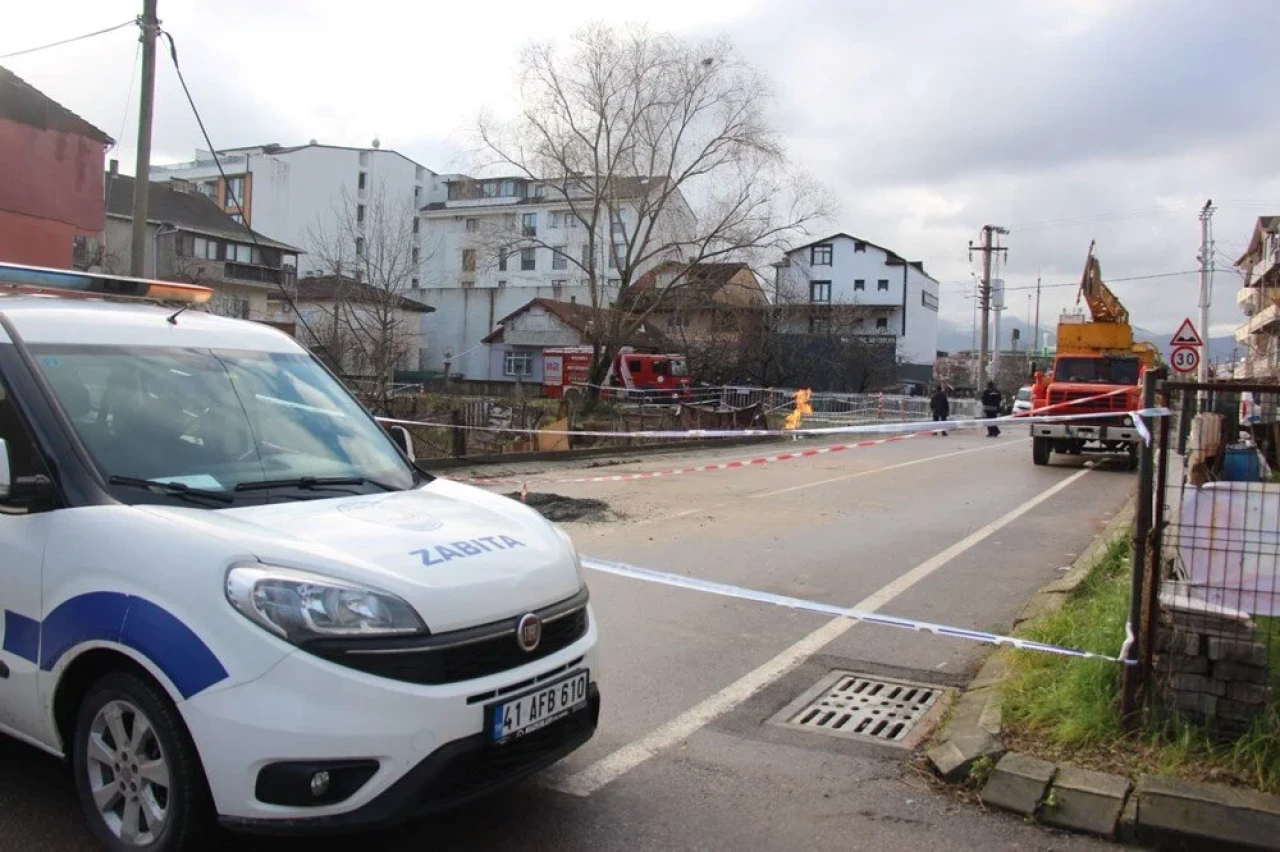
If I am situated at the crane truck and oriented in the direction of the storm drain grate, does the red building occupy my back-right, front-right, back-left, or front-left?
front-right

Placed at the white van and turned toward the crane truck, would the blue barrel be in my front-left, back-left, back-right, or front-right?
front-right

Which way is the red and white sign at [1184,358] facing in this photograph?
toward the camera

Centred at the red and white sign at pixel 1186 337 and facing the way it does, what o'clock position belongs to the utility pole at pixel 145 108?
The utility pole is roughly at 1 o'clock from the red and white sign.

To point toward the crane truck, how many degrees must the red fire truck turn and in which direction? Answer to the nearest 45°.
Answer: approximately 90° to its right

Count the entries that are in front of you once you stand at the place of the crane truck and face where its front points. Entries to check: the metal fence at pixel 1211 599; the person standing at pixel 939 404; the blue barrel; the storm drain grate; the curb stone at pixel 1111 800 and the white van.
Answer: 5

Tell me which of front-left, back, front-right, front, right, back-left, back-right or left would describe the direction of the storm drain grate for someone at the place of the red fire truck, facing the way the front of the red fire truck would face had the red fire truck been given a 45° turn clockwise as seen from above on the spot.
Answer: front-right

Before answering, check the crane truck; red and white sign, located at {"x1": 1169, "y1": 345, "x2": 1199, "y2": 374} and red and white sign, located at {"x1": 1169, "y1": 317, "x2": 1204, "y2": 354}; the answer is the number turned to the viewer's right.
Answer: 0

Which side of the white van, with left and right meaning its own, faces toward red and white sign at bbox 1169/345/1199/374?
left

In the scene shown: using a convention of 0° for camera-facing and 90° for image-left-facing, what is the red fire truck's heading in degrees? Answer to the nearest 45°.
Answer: approximately 270°

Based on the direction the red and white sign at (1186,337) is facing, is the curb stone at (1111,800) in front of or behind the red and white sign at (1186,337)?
in front

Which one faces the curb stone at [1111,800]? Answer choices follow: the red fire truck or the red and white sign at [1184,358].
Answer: the red and white sign

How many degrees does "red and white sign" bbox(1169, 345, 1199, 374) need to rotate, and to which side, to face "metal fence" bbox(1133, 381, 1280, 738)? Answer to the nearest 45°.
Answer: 0° — it already faces it

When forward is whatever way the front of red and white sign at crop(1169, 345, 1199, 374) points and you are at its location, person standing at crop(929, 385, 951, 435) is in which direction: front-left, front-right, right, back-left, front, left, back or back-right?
back-right

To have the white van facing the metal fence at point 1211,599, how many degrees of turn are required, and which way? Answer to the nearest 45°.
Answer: approximately 45° to its left

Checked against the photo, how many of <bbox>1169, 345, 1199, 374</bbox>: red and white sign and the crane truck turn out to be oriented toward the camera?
2

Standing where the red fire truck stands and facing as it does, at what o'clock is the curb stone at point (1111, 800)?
The curb stone is roughly at 3 o'clock from the red fire truck.

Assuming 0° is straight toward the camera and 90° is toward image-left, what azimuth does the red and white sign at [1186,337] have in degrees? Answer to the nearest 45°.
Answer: approximately 0°
